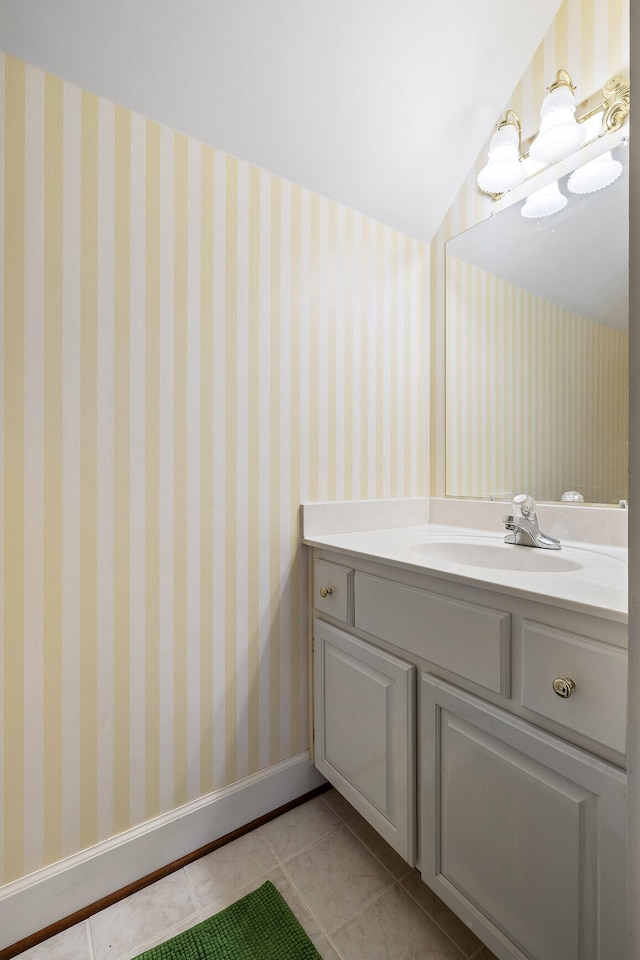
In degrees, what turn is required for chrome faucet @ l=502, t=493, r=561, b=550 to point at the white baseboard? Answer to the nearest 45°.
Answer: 0° — it already faces it

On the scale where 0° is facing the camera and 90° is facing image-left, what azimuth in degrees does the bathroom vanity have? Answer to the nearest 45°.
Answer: approximately 45°

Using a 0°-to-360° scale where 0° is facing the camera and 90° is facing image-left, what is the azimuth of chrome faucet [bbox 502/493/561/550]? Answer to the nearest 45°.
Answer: approximately 45°
